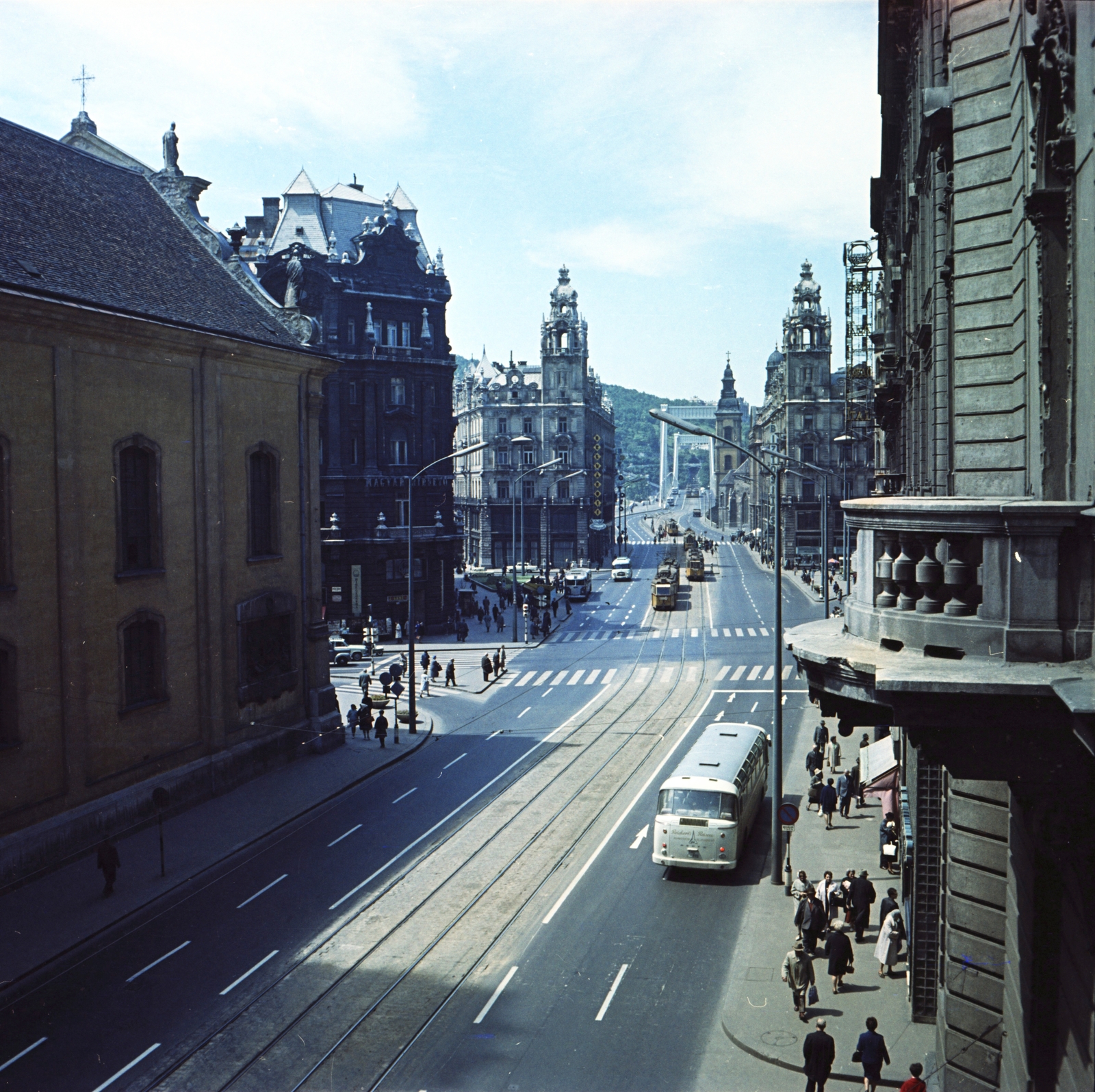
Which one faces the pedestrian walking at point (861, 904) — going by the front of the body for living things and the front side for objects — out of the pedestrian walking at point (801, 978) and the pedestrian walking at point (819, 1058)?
the pedestrian walking at point (819, 1058)

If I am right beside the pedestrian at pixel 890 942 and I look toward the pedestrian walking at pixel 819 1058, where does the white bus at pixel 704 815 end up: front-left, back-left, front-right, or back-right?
back-right

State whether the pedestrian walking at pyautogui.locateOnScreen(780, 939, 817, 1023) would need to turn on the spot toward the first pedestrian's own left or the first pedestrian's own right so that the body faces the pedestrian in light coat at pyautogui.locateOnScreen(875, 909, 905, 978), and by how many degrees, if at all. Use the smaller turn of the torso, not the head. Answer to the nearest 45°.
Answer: approximately 135° to the first pedestrian's own left

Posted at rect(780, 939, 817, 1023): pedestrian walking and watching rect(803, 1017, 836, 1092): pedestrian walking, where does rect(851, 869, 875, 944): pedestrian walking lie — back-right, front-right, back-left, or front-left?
back-left

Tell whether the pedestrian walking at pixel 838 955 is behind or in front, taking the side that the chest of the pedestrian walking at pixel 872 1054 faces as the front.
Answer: in front

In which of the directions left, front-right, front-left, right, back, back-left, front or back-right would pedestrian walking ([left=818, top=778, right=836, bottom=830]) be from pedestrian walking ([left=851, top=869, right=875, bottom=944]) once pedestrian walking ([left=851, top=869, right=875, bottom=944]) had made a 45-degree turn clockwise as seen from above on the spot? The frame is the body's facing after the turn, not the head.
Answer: front-left

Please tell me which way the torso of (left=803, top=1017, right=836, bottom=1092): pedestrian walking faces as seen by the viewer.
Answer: away from the camera

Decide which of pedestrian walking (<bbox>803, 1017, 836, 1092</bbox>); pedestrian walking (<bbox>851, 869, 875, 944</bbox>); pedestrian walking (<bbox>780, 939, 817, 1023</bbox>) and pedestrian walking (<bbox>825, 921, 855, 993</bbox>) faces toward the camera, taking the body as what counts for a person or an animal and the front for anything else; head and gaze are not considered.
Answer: pedestrian walking (<bbox>780, 939, 817, 1023</bbox>)

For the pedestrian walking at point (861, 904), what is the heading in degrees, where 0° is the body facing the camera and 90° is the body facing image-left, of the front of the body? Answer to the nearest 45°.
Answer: approximately 180°

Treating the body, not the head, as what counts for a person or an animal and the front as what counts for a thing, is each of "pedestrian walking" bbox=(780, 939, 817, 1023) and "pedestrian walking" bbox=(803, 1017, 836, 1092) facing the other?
yes

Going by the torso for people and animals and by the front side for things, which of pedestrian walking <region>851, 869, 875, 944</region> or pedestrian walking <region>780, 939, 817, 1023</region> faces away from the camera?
pedestrian walking <region>851, 869, 875, 944</region>

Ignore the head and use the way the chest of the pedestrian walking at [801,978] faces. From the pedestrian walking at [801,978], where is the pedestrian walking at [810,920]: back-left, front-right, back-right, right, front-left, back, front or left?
back

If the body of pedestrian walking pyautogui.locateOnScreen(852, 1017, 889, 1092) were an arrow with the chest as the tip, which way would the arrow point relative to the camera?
away from the camera

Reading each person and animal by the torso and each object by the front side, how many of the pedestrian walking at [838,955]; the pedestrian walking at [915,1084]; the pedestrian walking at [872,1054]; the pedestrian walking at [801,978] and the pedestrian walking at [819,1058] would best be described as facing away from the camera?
4

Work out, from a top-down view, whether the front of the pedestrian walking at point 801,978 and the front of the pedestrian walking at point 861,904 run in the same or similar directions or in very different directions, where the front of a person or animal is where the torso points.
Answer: very different directions
